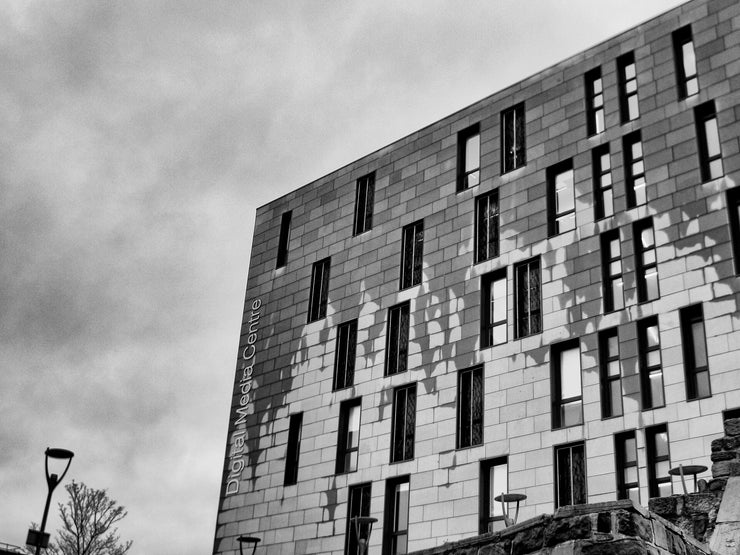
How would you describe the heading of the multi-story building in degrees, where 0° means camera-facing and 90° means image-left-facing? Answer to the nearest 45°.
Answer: approximately 45°
